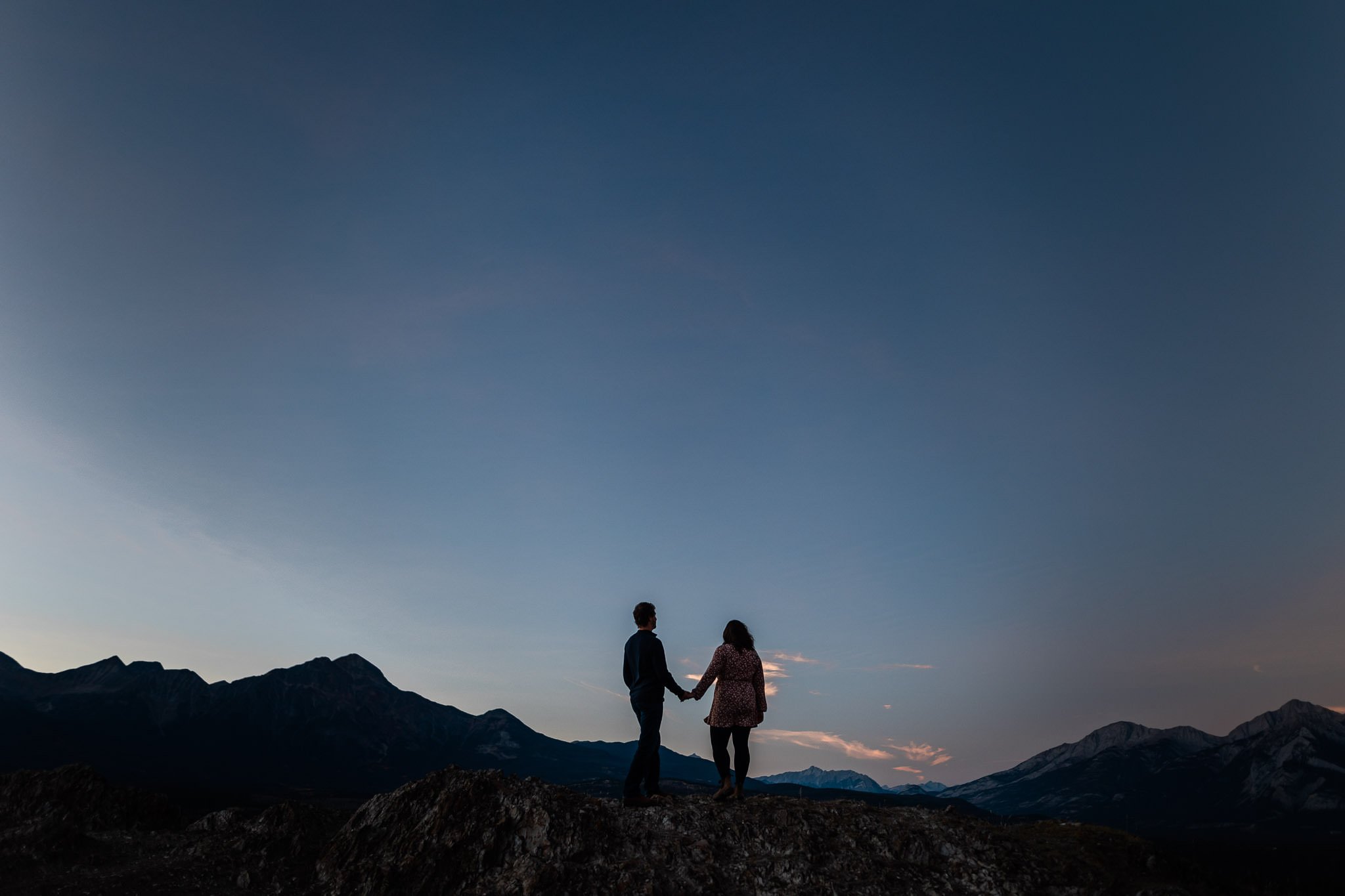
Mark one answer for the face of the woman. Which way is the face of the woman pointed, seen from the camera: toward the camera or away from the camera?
away from the camera

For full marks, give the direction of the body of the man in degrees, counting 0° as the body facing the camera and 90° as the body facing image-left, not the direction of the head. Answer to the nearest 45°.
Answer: approximately 225°

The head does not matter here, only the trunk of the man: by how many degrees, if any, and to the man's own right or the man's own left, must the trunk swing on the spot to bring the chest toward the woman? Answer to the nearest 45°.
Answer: approximately 45° to the man's own right
